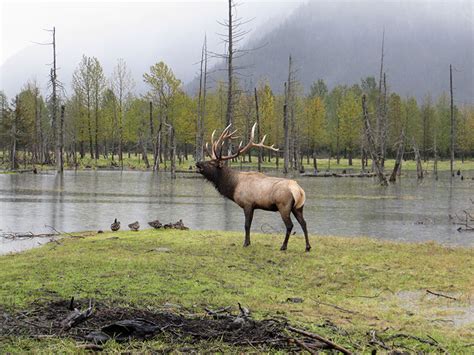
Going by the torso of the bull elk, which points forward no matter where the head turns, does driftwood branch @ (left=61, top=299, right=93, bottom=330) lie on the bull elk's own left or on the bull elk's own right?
on the bull elk's own left

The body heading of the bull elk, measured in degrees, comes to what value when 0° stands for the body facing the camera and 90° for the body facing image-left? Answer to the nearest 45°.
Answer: approximately 135°
